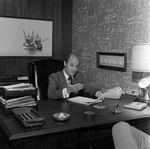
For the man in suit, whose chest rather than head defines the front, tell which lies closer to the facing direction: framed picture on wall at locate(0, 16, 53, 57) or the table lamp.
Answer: the table lamp

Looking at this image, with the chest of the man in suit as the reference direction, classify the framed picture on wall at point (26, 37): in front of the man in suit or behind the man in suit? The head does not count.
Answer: behind

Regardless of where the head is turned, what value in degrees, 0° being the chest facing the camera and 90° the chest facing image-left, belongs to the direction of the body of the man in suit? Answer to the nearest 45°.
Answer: approximately 315°

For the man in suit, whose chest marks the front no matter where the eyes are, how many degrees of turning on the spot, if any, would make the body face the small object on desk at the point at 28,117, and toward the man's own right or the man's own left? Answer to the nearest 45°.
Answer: approximately 45° to the man's own right

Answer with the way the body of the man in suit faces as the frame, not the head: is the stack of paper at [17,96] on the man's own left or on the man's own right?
on the man's own right
